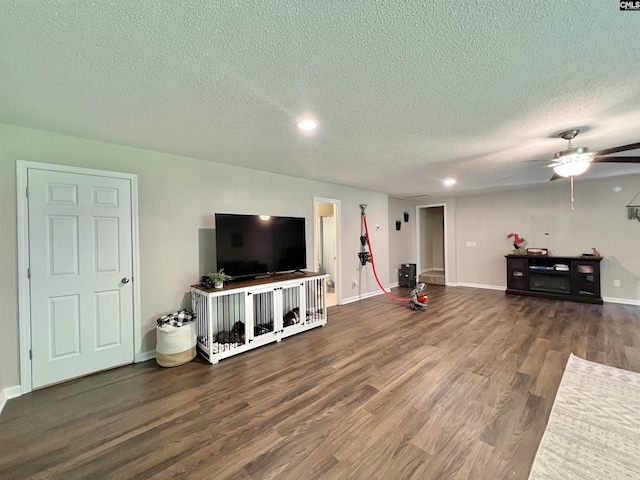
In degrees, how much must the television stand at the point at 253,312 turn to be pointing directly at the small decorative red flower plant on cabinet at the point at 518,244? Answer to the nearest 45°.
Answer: approximately 45° to its left

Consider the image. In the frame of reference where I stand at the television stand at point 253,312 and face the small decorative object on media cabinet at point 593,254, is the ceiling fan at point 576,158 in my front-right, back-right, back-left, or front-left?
front-right

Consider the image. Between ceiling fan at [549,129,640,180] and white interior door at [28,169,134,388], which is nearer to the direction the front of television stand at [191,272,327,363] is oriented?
the ceiling fan

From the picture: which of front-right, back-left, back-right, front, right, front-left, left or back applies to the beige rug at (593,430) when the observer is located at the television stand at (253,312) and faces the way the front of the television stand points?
front

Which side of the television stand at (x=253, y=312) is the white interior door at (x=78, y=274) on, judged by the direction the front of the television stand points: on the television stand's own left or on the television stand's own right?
on the television stand's own right

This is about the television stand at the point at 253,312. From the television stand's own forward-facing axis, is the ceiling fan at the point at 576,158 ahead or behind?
ahead

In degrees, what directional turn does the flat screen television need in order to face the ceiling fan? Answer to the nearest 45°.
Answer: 0° — it already faces it

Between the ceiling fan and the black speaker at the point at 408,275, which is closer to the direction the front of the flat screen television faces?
the ceiling fan

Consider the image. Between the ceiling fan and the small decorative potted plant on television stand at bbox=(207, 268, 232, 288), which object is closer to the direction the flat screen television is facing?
the ceiling fan

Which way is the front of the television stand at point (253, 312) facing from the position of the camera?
facing the viewer and to the right of the viewer

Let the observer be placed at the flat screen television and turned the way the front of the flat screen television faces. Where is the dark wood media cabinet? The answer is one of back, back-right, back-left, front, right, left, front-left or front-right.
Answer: front-left

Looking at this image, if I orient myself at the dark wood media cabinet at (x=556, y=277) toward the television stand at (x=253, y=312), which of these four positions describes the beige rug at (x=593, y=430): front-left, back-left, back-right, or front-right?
front-left

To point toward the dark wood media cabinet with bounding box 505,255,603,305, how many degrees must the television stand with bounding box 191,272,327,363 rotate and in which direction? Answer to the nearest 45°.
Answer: approximately 45° to its left

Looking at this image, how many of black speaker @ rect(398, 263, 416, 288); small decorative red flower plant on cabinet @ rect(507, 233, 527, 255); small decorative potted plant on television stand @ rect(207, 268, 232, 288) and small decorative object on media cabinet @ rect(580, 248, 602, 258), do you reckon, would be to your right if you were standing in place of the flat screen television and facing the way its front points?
1
